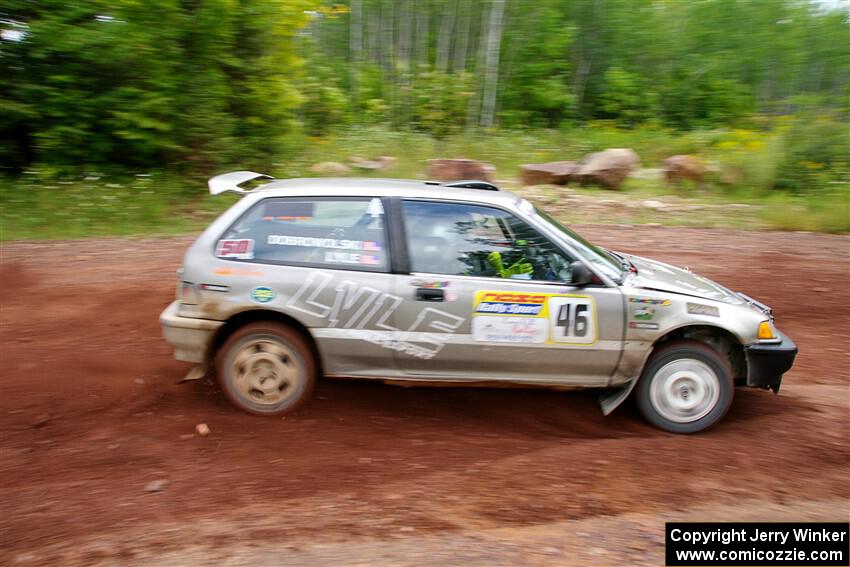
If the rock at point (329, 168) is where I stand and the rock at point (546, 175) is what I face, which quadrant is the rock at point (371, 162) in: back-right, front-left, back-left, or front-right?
front-left

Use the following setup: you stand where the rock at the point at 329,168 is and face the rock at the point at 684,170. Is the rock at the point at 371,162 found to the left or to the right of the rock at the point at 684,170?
left

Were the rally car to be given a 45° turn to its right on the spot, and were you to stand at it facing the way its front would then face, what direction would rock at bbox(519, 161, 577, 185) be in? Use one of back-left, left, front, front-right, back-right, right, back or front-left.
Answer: back-left

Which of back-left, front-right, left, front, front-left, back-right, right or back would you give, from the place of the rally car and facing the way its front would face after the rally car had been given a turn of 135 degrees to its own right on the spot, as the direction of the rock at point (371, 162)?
back-right

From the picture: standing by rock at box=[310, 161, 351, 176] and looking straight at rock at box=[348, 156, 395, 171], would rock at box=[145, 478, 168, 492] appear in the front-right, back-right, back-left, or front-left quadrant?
back-right

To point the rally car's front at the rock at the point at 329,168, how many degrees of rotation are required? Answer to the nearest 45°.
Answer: approximately 90° to its left

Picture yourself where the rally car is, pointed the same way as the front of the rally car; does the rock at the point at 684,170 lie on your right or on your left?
on your left

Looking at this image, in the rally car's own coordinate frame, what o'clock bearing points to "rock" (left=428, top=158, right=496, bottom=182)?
The rock is roughly at 9 o'clock from the rally car.

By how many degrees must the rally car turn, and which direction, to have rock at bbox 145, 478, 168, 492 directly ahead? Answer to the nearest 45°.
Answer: approximately 135° to its right

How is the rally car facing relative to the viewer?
to the viewer's right
